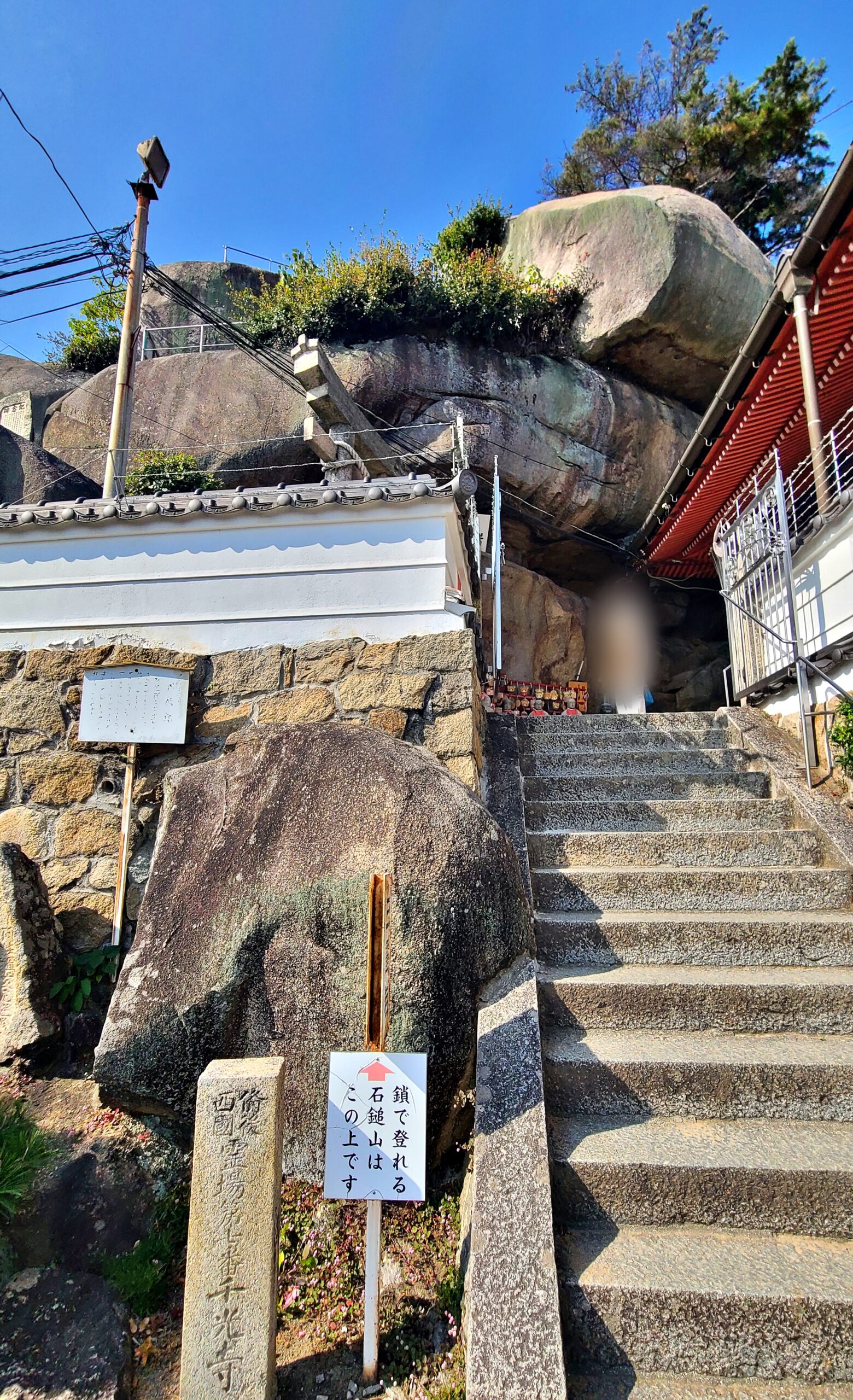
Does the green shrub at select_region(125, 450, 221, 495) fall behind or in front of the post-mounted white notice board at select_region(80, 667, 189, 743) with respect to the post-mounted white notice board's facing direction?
behind

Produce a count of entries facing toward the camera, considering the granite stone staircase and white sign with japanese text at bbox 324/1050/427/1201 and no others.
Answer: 2

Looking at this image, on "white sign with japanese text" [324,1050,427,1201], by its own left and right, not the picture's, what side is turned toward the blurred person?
back

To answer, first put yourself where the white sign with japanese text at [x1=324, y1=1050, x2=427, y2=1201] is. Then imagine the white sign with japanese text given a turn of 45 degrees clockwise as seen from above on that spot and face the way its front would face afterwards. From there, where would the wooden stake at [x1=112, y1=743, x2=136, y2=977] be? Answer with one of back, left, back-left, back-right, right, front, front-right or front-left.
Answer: right

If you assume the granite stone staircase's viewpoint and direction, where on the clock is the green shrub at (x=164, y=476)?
The green shrub is roughly at 4 o'clock from the granite stone staircase.

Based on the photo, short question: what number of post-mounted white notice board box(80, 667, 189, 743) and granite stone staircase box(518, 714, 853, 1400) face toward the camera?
2

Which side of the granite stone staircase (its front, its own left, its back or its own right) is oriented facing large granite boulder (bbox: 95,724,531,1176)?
right

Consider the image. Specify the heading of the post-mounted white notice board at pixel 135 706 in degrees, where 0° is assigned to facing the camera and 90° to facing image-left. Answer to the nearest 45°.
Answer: approximately 0°

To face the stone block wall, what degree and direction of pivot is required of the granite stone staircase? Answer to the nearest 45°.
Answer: approximately 90° to its right

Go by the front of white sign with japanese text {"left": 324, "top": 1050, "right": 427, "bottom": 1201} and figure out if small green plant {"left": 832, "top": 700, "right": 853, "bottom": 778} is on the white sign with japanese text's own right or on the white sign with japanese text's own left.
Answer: on the white sign with japanese text's own left

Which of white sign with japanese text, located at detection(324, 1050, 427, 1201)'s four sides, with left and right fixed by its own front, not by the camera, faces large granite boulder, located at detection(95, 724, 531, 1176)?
back

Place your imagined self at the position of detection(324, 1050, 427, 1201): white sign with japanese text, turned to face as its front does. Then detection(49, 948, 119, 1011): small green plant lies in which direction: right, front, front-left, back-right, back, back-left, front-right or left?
back-right
